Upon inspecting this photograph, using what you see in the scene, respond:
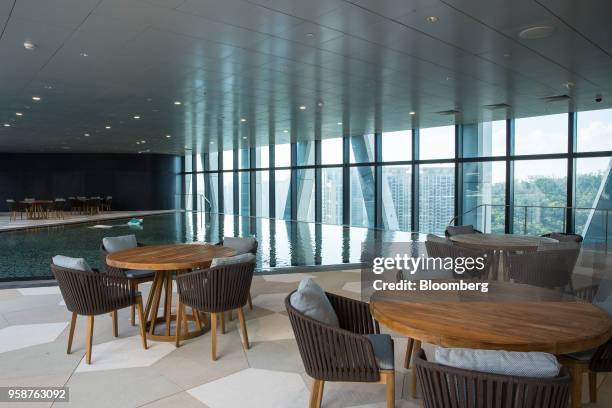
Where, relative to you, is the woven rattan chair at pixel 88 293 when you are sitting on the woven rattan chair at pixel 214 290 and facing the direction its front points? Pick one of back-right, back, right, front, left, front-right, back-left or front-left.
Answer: front-left

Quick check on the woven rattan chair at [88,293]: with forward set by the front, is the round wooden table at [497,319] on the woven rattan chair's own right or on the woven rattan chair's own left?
on the woven rattan chair's own right

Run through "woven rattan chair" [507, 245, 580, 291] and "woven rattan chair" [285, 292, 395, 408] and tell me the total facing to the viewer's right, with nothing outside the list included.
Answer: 1

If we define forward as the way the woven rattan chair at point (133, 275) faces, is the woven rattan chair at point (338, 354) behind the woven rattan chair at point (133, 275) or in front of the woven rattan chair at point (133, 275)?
in front

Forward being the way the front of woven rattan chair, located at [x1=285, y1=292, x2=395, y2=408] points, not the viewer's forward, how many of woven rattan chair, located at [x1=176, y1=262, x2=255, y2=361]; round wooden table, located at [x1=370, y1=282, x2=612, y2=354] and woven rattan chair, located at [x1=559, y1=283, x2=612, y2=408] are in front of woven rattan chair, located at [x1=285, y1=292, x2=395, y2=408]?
2

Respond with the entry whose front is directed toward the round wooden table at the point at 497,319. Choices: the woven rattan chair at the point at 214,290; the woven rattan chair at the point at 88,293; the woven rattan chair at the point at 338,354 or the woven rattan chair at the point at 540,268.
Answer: the woven rattan chair at the point at 338,354

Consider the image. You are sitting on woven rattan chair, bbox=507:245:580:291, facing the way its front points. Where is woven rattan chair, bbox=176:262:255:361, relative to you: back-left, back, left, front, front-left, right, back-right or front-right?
left

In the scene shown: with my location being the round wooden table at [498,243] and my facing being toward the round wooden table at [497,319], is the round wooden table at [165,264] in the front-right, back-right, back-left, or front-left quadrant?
front-right

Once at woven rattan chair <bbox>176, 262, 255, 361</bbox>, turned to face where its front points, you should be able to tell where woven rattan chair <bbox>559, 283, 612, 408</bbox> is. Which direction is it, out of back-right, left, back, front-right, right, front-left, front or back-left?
back

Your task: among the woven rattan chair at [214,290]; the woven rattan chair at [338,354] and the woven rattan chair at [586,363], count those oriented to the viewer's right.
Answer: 1

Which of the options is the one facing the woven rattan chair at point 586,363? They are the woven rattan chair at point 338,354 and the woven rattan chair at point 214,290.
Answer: the woven rattan chair at point 338,354

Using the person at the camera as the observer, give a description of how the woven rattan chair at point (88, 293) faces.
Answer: facing away from the viewer and to the right of the viewer

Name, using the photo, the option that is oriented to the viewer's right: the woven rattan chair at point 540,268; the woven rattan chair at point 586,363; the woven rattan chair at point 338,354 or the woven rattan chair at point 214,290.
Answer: the woven rattan chair at point 338,354

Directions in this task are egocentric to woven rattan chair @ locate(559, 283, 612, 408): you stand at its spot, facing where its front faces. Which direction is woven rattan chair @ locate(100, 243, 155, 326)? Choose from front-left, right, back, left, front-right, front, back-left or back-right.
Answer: front-right

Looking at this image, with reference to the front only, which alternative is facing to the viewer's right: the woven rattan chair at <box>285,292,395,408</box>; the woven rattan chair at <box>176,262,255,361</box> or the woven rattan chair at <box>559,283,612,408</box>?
the woven rattan chair at <box>285,292,395,408</box>

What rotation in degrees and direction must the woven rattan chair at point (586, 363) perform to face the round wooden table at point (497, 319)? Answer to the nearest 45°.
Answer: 0° — it already faces it

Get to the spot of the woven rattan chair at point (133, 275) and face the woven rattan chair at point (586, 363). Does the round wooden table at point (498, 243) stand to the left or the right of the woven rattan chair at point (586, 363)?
left

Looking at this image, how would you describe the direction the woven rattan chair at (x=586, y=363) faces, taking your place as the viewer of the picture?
facing the viewer and to the left of the viewer

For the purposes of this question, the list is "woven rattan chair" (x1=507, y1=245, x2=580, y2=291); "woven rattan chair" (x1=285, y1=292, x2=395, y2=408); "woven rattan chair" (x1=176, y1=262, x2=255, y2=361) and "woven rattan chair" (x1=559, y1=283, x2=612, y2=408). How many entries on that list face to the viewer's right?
1

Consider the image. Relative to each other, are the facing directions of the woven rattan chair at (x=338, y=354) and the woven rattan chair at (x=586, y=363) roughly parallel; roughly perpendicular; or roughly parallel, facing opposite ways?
roughly parallel, facing opposite ways
